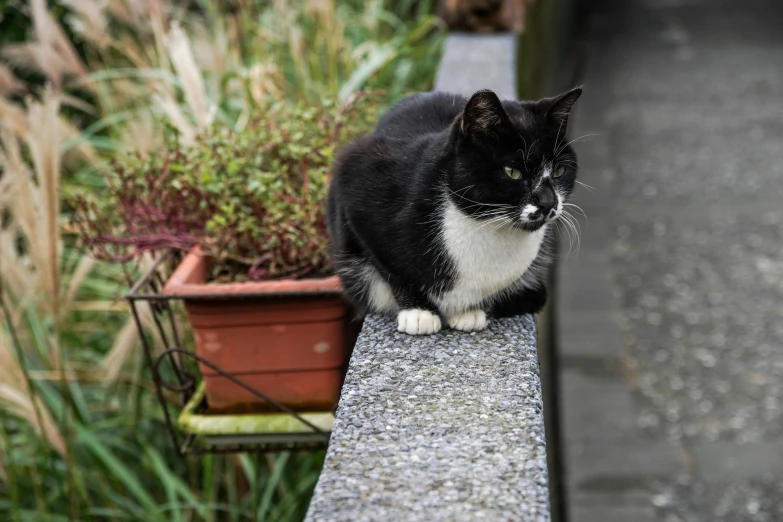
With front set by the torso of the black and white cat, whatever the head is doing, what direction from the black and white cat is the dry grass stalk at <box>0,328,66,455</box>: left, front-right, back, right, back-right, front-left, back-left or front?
back-right

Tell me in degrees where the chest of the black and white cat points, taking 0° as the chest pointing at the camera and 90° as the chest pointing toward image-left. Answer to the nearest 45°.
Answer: approximately 315°

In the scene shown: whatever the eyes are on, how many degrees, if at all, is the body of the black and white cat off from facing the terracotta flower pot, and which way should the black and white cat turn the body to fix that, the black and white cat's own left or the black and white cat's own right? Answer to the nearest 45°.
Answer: approximately 135° to the black and white cat's own right
